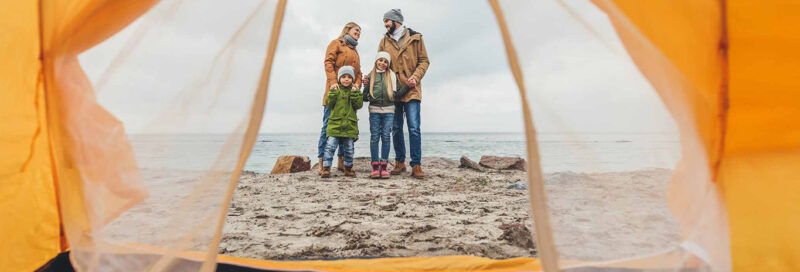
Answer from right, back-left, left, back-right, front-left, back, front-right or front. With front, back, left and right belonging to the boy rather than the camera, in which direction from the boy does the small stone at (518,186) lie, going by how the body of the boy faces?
left

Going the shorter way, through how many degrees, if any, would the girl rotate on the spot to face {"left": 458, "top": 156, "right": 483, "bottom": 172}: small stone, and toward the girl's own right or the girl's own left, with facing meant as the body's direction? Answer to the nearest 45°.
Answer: approximately 135° to the girl's own left

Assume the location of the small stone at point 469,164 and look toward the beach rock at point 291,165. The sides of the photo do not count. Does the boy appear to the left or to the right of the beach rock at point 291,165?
left

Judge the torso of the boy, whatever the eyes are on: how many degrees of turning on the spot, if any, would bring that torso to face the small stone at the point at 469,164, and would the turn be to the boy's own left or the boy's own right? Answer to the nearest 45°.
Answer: approximately 135° to the boy's own left

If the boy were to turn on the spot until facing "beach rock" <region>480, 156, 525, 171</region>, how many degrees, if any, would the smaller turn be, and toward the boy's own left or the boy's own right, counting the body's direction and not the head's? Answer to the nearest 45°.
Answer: approximately 135° to the boy's own left

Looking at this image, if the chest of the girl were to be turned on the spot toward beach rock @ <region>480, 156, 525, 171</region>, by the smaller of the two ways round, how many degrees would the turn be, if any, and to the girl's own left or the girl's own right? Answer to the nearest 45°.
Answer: approximately 135° to the girl's own left

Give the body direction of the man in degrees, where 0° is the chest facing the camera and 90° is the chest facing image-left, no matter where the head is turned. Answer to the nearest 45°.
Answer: approximately 45°

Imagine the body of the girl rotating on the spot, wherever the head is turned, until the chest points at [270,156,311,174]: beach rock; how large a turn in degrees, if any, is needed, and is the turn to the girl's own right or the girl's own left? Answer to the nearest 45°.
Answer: approximately 135° to the girl's own right

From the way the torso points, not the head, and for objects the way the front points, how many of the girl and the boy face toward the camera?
2

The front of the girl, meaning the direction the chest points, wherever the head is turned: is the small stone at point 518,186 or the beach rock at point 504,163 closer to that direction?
the small stone
